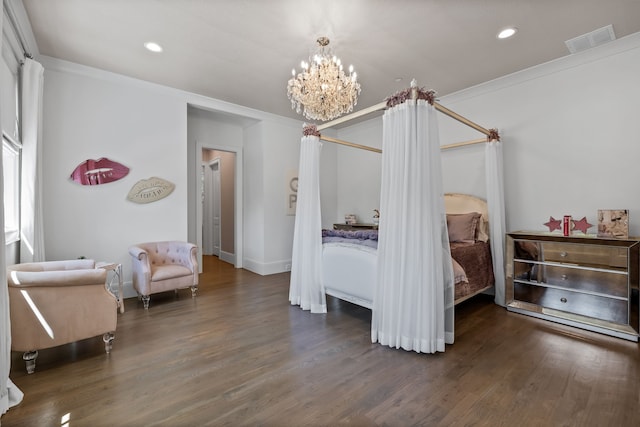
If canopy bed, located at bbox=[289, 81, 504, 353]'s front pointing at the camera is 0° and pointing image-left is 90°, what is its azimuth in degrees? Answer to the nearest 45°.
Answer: approximately 45°

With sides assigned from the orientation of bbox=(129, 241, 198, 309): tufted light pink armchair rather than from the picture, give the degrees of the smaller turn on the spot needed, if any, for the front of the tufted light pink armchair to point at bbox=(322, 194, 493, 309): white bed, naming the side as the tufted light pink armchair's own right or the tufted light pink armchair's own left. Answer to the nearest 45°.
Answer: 0° — it already faces it

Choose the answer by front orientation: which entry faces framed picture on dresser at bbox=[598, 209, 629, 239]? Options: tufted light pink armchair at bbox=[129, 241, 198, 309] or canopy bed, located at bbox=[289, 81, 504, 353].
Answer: the tufted light pink armchair

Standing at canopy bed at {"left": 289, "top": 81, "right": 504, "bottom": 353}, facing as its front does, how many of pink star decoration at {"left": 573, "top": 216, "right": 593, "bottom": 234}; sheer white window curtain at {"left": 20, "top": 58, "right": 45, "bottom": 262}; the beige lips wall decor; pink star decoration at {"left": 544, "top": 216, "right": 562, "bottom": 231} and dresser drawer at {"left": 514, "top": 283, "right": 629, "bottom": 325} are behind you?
3

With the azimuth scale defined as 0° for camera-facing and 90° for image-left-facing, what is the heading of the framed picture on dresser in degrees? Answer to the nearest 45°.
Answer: approximately 0°
